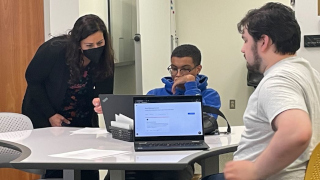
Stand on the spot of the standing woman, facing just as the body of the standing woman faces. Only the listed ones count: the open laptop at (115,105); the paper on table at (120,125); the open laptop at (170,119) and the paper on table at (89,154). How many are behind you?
0

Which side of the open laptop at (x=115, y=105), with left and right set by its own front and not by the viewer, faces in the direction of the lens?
back

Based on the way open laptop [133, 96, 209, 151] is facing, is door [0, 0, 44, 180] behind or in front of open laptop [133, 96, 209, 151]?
behind

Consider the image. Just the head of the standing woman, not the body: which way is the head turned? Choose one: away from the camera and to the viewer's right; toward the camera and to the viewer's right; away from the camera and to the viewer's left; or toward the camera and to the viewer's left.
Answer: toward the camera and to the viewer's right

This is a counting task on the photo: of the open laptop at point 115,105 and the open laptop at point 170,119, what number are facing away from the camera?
1

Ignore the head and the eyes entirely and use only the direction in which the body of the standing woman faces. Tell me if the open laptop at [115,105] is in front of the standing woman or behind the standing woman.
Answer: in front

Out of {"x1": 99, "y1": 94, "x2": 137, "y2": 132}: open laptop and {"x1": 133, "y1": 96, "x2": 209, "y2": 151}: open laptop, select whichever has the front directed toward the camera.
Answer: {"x1": 133, "y1": 96, "x2": 209, "y2": 151}: open laptop

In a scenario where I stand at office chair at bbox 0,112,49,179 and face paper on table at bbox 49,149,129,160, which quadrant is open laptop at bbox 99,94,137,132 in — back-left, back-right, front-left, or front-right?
front-left

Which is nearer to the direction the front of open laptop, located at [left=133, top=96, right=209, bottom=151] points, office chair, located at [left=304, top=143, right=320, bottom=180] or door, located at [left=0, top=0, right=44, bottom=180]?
the office chair

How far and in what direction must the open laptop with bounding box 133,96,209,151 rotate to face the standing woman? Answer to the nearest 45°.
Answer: approximately 135° to its right

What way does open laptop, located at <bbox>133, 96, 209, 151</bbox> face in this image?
toward the camera

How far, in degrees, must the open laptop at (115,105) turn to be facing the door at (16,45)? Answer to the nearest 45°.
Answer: approximately 45° to its left

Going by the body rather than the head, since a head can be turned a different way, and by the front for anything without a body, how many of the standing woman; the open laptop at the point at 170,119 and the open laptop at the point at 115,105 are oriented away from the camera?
1

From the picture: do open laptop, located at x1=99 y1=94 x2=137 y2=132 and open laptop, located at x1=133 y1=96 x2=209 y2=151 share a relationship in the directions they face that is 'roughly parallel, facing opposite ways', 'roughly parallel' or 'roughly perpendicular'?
roughly parallel, facing opposite ways
